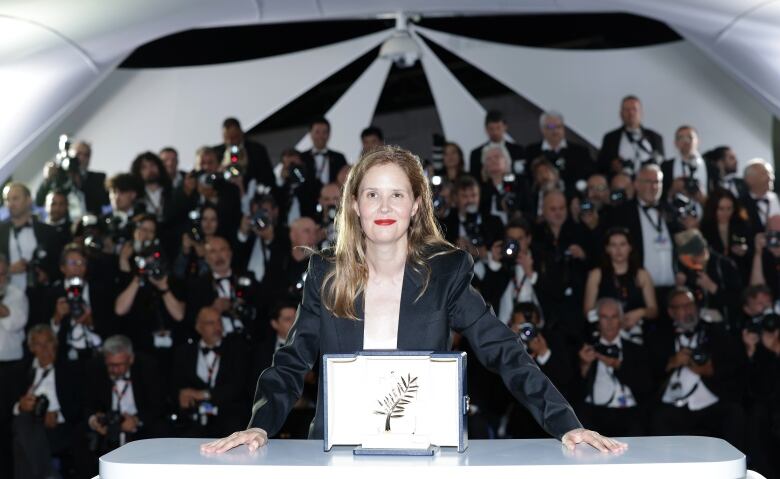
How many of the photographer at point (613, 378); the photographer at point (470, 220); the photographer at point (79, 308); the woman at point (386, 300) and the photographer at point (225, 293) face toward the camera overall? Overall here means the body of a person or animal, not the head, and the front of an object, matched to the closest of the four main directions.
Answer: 5

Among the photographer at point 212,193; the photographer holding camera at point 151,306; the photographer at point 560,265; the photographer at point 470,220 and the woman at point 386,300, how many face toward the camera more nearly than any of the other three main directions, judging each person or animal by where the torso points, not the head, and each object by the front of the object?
5

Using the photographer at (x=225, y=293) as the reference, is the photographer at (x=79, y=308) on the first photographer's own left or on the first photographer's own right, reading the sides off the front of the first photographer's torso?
on the first photographer's own right

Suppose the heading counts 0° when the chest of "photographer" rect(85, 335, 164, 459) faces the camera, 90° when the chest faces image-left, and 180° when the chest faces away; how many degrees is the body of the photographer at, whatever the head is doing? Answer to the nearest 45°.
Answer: approximately 0°

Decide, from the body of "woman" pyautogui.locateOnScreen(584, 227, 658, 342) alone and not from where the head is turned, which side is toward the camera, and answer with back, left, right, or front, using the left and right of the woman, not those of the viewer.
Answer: front

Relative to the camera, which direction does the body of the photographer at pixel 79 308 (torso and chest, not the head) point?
toward the camera

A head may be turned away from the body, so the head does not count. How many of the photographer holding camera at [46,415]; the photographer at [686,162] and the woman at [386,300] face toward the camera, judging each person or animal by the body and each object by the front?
3

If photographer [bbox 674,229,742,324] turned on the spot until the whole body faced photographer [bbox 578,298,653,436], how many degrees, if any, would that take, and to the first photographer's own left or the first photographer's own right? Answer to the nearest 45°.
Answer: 0° — they already face them

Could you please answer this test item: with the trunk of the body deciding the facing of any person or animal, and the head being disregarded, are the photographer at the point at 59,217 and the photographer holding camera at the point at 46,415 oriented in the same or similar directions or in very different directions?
same or similar directions

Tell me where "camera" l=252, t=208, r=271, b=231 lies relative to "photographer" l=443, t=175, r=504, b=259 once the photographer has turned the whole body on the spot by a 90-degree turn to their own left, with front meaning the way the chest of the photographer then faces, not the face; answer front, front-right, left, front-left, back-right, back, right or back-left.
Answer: back

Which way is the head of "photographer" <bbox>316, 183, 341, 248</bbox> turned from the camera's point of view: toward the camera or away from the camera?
toward the camera

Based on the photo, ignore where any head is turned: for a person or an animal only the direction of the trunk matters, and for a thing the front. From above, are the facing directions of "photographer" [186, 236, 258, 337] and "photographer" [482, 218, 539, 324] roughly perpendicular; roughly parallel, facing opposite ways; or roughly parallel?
roughly parallel

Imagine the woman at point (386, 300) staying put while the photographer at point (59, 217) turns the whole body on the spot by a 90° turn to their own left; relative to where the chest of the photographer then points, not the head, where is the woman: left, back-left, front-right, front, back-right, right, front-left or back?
right

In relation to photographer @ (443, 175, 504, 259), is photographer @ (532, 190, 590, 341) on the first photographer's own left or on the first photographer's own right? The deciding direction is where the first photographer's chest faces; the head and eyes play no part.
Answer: on the first photographer's own left

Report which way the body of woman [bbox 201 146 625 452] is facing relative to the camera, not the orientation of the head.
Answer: toward the camera

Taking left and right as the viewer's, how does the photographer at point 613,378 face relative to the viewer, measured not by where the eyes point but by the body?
facing the viewer
